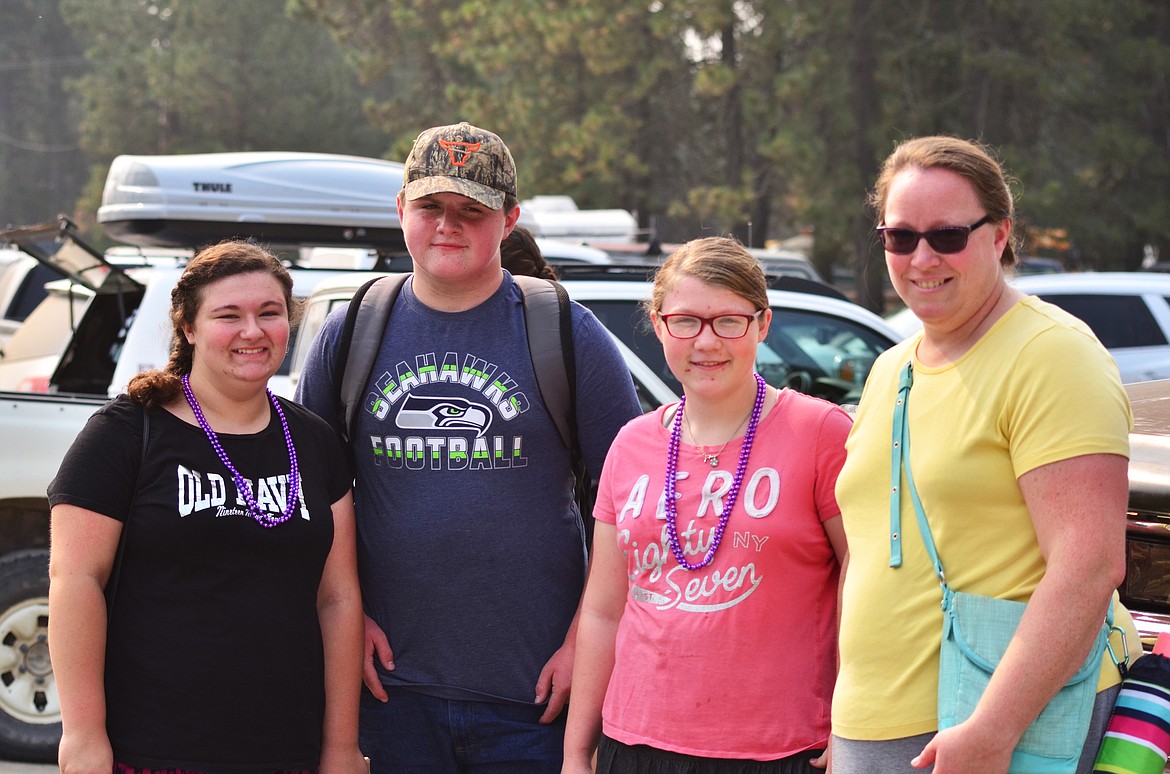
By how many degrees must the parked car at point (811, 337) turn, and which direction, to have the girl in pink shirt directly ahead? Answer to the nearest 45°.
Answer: approximately 90° to its right

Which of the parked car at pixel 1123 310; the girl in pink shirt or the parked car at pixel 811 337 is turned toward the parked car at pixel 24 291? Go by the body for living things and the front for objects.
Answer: the parked car at pixel 1123 310

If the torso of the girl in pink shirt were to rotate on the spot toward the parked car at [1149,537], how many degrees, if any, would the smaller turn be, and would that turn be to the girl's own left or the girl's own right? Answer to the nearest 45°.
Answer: approximately 135° to the girl's own left

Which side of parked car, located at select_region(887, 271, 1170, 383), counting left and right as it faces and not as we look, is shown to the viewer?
left

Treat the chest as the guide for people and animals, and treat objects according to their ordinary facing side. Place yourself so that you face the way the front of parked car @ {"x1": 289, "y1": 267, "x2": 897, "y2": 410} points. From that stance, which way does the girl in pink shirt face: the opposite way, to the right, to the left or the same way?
to the right

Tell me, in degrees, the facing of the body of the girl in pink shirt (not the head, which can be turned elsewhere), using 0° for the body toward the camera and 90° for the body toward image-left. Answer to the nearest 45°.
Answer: approximately 0°

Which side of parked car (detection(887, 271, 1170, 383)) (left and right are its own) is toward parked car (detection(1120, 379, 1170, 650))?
left

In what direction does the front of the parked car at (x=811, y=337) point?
to the viewer's right

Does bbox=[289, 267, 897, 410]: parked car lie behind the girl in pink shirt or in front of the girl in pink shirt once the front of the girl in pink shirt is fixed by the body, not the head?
behind

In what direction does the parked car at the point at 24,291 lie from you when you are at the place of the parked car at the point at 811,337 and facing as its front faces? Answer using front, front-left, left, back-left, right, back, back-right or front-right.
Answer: back-left

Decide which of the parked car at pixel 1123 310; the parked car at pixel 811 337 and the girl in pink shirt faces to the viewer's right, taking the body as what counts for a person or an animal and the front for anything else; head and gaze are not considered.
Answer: the parked car at pixel 811 337
